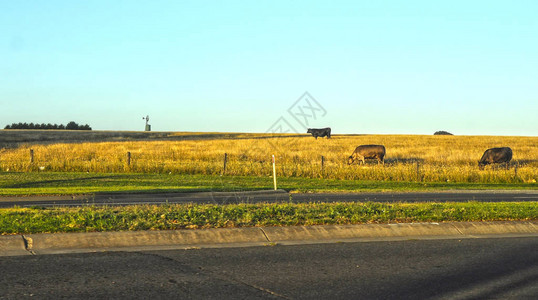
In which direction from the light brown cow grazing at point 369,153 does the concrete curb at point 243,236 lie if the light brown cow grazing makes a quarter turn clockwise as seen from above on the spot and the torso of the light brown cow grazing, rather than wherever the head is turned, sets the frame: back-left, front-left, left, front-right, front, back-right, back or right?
back

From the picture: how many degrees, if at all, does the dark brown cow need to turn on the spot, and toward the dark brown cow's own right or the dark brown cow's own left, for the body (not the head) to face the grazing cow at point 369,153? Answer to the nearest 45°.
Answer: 0° — it already faces it

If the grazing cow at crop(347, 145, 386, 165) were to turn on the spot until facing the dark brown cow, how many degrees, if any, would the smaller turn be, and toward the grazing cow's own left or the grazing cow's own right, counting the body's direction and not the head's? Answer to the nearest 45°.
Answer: approximately 180°

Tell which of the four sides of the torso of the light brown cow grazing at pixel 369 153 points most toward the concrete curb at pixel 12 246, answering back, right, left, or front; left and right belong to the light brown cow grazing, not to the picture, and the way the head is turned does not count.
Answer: left

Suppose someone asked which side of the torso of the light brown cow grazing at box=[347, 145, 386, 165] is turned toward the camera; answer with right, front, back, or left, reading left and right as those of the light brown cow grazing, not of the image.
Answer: left

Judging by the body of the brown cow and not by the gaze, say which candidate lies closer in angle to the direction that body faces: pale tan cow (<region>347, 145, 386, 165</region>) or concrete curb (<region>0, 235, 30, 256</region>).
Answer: the pale tan cow

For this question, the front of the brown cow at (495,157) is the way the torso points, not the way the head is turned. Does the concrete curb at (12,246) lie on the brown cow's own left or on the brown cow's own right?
on the brown cow's own left

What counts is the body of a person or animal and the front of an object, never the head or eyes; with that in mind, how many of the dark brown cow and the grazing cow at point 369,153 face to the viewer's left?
2

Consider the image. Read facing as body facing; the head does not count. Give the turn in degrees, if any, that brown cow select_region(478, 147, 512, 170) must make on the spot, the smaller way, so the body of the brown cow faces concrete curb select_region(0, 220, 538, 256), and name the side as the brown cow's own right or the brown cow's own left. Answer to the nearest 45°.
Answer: approximately 90° to the brown cow's own left

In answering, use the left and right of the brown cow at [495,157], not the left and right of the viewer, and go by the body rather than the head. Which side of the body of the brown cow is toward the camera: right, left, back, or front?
left
